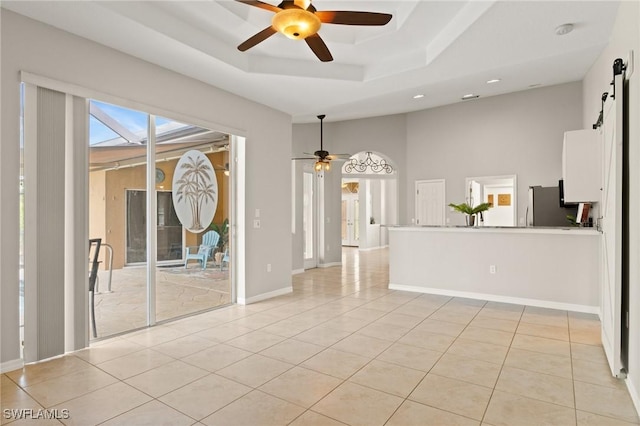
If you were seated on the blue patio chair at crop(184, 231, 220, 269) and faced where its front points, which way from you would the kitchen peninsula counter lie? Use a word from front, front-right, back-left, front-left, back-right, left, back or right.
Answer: back-left

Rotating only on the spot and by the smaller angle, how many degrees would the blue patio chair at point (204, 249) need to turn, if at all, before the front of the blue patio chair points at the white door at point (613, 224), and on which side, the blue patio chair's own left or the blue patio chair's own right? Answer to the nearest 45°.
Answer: approximately 90° to the blue patio chair's own left

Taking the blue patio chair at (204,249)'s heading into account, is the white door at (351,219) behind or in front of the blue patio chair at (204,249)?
behind

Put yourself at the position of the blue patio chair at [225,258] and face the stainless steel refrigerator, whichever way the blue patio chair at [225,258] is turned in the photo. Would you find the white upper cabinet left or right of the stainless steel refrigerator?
right

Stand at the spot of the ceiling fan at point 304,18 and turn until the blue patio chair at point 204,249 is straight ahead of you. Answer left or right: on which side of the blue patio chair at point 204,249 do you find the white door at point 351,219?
right

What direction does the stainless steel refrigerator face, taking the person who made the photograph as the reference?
facing to the left of the viewer

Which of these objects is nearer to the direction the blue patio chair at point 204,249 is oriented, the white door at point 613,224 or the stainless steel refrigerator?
the white door

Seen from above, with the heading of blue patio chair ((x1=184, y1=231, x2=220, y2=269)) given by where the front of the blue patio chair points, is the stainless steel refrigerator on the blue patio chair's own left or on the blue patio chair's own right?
on the blue patio chair's own left

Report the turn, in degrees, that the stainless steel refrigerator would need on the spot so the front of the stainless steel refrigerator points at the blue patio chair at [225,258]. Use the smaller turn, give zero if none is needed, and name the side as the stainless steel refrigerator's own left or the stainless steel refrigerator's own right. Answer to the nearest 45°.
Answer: approximately 45° to the stainless steel refrigerator's own left

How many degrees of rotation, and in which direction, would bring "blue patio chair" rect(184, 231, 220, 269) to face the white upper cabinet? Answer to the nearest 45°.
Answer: approximately 90° to its left
